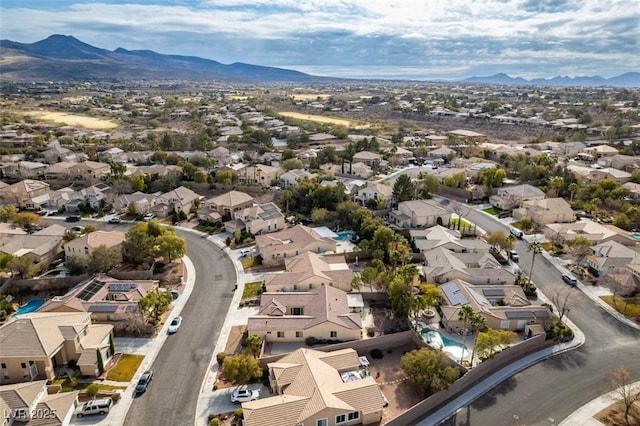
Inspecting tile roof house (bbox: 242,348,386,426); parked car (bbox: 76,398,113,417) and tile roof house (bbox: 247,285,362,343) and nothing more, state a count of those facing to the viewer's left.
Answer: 3

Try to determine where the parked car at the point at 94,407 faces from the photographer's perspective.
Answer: facing to the left of the viewer

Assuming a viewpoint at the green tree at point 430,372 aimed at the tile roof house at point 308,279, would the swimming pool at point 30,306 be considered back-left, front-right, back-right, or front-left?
front-left

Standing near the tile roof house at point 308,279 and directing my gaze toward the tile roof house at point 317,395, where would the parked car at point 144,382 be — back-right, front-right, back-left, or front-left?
front-right

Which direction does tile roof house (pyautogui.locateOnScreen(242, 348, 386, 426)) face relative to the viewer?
to the viewer's left

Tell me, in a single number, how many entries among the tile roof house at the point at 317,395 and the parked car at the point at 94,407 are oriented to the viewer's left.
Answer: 2

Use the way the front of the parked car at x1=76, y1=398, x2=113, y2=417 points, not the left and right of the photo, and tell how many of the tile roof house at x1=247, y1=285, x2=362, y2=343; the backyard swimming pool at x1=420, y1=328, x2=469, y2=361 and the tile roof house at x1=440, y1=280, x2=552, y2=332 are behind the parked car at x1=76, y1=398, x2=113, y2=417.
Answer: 3

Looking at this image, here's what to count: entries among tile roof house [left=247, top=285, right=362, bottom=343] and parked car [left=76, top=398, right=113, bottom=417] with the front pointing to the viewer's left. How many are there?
2

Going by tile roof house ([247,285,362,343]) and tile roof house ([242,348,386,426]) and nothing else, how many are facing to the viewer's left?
2

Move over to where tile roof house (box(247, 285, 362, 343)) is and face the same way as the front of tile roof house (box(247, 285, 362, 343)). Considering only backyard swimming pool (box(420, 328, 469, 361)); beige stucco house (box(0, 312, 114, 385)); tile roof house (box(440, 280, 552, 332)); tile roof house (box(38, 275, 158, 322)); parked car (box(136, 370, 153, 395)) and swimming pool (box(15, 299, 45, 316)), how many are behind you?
2

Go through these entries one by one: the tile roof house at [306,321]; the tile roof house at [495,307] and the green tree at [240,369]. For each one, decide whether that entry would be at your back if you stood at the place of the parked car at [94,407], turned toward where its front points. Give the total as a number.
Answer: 3

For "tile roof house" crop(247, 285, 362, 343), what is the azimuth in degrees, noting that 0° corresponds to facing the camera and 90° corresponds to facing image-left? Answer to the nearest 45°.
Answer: approximately 90°
